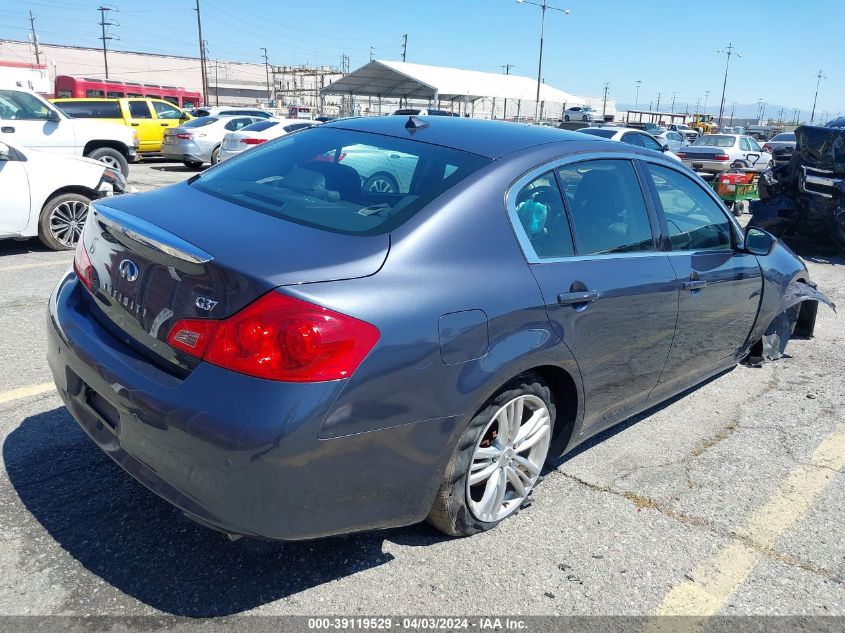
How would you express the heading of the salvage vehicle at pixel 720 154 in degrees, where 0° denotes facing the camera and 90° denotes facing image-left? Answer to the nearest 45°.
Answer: approximately 225°

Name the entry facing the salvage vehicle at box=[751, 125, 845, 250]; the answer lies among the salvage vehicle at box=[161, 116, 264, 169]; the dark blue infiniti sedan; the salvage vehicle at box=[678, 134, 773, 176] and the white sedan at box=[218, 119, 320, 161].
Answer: the dark blue infiniti sedan

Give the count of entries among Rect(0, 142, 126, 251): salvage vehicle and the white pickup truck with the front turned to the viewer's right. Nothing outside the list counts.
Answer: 2

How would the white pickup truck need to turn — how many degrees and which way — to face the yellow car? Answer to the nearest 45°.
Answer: approximately 90° to its left

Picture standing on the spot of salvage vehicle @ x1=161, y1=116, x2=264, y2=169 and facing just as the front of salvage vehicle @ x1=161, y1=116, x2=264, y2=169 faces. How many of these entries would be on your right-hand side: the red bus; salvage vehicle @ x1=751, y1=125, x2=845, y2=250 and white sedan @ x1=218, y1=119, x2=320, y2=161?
2

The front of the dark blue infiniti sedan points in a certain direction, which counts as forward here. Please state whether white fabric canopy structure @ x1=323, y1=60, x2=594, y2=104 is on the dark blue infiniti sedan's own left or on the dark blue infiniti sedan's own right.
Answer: on the dark blue infiniti sedan's own left

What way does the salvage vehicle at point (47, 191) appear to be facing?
to the viewer's right

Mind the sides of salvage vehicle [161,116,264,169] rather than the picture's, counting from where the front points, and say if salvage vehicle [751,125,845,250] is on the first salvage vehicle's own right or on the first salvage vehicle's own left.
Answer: on the first salvage vehicle's own right

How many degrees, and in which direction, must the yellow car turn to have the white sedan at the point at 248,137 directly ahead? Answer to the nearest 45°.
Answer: approximately 45° to its right

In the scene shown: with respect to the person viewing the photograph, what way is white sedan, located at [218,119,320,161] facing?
facing away from the viewer and to the right of the viewer

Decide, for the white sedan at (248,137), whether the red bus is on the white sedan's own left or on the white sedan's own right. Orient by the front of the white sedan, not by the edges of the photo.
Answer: on the white sedan's own left

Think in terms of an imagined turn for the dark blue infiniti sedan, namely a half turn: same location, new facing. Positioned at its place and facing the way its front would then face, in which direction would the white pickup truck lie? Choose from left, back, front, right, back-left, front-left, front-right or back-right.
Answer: right

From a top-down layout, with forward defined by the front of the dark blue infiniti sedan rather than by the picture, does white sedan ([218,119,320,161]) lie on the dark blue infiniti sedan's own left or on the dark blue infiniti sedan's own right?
on the dark blue infiniti sedan's own left

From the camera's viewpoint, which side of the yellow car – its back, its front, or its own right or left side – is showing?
right

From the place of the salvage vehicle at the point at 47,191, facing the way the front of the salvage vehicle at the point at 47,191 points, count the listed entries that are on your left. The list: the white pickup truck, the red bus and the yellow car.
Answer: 3
